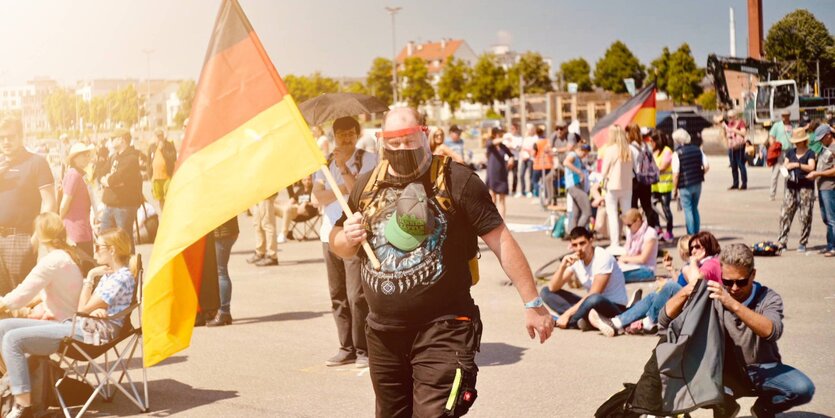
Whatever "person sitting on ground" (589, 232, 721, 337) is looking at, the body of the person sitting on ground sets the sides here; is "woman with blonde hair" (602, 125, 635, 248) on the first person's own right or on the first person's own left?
on the first person's own right

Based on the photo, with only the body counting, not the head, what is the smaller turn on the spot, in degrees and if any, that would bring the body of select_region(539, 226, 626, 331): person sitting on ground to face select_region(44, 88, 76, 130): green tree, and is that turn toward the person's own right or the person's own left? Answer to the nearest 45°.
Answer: approximately 90° to the person's own right

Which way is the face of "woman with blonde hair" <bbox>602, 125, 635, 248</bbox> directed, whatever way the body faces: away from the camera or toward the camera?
away from the camera

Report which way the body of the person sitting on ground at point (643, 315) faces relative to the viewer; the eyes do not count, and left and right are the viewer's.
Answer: facing to the left of the viewer

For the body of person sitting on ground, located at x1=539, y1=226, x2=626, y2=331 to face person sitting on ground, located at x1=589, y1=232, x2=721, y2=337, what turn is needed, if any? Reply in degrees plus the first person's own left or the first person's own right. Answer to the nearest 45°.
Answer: approximately 90° to the first person's own left

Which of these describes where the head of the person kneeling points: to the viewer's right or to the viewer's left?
to the viewer's left

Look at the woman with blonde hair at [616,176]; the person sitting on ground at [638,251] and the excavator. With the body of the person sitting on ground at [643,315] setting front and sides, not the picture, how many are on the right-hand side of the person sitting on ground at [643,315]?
3

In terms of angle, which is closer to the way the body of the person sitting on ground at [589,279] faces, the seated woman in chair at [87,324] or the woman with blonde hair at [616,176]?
the seated woman in chair

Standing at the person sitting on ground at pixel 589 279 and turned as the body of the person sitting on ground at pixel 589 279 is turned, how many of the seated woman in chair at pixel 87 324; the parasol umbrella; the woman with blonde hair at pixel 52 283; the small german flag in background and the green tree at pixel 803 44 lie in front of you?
3
